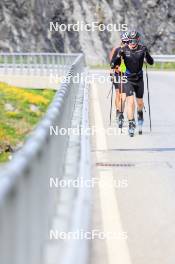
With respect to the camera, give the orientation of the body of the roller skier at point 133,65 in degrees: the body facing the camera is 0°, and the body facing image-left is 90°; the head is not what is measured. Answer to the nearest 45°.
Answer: approximately 0°

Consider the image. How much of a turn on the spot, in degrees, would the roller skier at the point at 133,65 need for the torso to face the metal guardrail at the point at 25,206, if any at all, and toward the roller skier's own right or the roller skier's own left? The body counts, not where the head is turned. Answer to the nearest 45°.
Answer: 0° — they already face it
